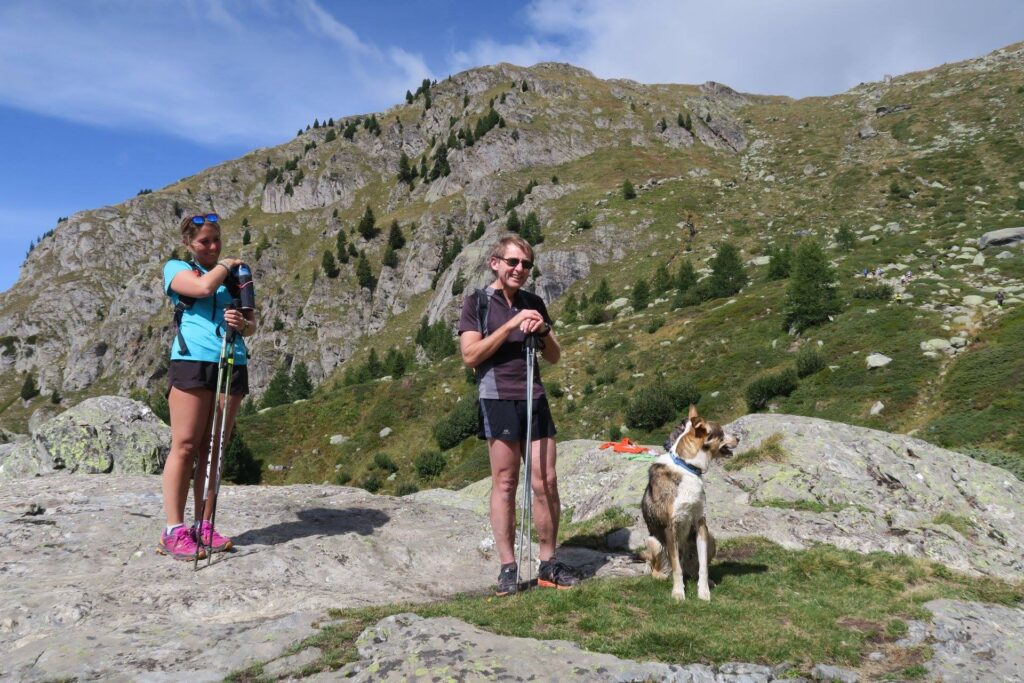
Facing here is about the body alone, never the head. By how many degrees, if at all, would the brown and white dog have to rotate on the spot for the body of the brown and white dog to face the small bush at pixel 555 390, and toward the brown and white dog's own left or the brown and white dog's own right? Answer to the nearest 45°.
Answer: approximately 135° to the brown and white dog's own left

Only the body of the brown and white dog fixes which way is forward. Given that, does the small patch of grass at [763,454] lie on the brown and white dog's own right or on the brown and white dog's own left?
on the brown and white dog's own left

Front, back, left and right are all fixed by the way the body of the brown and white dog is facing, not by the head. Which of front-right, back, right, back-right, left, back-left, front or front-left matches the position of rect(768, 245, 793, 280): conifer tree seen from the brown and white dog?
back-left

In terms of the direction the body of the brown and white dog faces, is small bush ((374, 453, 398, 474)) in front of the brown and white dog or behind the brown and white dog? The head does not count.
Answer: behind

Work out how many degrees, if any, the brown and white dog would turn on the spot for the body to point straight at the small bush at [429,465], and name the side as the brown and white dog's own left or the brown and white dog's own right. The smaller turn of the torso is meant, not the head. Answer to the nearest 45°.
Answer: approximately 180°

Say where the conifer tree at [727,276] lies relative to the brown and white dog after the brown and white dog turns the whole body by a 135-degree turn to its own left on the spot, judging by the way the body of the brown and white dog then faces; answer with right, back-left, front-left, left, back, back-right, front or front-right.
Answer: front

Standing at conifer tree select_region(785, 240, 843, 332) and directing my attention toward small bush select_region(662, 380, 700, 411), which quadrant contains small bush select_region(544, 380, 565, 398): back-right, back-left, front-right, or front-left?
front-right

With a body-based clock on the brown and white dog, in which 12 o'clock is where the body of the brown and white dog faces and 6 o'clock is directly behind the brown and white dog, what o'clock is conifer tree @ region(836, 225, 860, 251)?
The conifer tree is roughly at 8 o'clock from the brown and white dog.

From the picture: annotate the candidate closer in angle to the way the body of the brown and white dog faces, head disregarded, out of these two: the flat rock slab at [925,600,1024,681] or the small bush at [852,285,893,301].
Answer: the flat rock slab

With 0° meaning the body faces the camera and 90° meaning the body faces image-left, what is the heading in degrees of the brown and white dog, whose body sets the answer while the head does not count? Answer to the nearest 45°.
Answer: approximately 315°

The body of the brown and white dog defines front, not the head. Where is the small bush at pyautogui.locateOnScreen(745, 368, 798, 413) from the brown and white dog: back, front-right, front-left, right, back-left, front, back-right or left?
back-left

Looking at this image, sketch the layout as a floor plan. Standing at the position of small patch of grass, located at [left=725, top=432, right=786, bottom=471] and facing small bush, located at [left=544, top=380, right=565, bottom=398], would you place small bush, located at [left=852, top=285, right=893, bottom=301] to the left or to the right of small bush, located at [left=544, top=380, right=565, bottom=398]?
right
